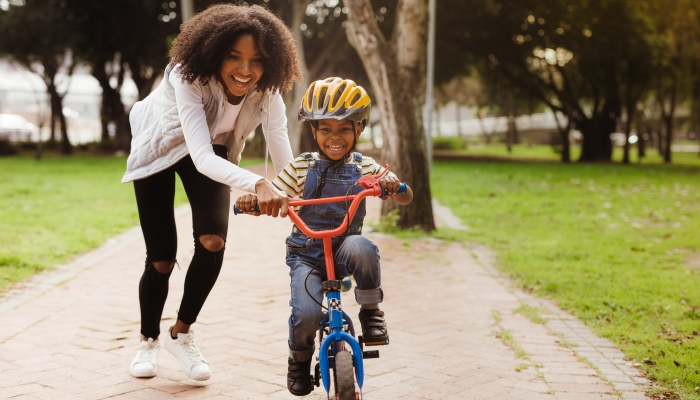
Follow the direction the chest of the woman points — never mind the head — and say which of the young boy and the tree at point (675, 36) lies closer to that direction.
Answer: the young boy

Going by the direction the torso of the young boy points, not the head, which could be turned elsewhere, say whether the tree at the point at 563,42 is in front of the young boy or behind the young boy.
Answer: behind

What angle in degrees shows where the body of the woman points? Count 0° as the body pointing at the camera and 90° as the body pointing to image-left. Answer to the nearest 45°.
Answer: approximately 315°

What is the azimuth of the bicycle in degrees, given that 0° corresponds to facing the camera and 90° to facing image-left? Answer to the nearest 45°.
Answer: approximately 0°

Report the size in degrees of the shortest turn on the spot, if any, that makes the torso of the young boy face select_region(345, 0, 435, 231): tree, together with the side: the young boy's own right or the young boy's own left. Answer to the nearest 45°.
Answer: approximately 180°

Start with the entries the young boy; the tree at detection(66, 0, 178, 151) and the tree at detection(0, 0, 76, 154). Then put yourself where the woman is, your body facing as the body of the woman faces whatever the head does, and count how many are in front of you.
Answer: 1

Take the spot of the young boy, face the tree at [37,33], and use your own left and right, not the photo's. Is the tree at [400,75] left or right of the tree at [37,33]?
right

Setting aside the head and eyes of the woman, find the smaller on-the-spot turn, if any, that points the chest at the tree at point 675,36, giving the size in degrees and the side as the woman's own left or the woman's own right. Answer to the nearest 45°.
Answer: approximately 90° to the woman's own left

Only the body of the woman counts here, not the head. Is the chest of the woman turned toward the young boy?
yes
